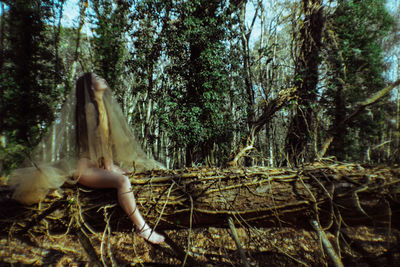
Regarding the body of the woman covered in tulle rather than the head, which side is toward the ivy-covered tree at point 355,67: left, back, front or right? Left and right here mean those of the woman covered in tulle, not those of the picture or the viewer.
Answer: front

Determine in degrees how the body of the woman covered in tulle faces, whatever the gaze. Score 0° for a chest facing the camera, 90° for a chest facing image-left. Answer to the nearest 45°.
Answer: approximately 270°
